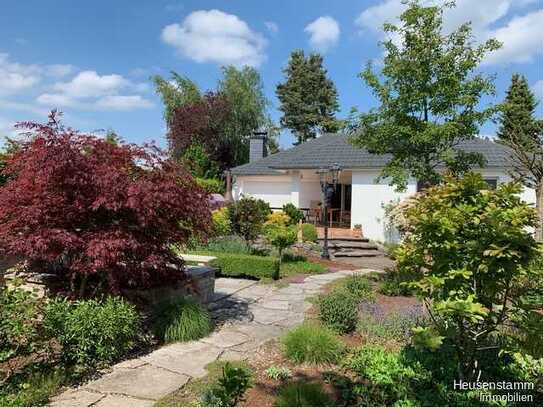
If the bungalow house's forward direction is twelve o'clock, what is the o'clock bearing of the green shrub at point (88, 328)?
The green shrub is roughly at 12 o'clock from the bungalow house.

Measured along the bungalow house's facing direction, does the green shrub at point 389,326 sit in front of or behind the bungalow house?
in front

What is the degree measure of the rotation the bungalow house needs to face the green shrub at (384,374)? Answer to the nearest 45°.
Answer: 0° — it already faces it

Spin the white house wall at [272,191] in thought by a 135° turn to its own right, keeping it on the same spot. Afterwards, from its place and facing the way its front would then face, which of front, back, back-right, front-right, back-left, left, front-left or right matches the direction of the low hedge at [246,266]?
back-left

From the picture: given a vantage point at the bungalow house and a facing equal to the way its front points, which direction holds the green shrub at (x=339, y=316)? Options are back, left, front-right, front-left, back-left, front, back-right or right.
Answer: front

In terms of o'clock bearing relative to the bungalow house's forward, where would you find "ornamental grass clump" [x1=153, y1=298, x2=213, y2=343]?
The ornamental grass clump is roughly at 12 o'clock from the bungalow house.

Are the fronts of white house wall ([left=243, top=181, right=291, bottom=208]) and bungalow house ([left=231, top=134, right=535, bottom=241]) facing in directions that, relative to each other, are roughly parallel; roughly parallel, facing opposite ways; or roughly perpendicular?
roughly parallel

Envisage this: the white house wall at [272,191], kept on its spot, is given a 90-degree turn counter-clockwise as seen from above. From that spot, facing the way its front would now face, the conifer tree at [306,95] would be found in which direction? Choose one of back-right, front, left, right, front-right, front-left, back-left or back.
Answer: left

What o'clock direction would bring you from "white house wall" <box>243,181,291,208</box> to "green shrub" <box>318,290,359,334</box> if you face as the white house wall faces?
The green shrub is roughly at 12 o'clock from the white house wall.

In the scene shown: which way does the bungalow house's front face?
toward the camera

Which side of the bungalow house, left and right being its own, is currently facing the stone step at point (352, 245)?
front

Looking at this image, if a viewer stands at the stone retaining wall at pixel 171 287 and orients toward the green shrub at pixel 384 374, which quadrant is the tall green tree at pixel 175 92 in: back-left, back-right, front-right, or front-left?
back-left

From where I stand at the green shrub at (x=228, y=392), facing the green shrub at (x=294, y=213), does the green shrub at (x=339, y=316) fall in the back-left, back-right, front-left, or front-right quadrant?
front-right

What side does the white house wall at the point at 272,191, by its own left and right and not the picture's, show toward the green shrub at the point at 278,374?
front
